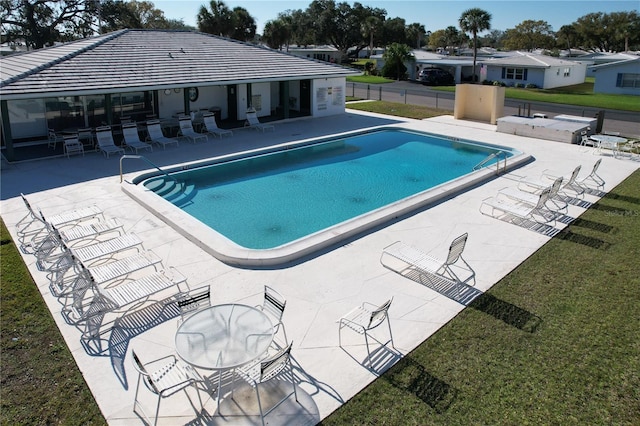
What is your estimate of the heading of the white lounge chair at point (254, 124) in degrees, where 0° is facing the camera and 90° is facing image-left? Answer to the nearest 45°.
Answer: approximately 315°

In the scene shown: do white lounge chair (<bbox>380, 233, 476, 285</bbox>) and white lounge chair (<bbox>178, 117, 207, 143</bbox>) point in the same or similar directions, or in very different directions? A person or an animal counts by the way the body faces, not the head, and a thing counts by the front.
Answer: very different directions

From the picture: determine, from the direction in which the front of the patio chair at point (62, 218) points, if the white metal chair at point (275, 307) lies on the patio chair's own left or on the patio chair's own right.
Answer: on the patio chair's own right

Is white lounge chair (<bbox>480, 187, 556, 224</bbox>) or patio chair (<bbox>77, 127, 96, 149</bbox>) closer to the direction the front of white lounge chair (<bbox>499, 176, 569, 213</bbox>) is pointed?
the patio chair

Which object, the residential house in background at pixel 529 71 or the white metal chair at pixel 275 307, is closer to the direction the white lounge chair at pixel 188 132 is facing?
the white metal chair

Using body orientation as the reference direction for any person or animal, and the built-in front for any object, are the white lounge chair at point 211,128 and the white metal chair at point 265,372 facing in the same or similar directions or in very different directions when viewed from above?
very different directions

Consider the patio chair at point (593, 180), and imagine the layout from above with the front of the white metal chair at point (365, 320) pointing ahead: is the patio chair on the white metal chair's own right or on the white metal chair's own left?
on the white metal chair's own right

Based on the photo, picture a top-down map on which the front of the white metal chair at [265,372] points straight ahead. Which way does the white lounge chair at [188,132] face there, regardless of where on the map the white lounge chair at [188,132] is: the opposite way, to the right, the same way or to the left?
the opposite way

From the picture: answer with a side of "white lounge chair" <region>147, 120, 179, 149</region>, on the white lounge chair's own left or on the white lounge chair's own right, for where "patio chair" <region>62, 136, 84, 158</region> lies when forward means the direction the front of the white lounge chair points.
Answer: on the white lounge chair's own right

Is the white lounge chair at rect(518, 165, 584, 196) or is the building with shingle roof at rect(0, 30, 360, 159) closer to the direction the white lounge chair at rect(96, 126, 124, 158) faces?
the white lounge chair
